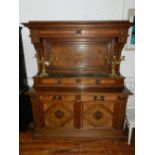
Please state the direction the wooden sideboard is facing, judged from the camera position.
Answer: facing the viewer
